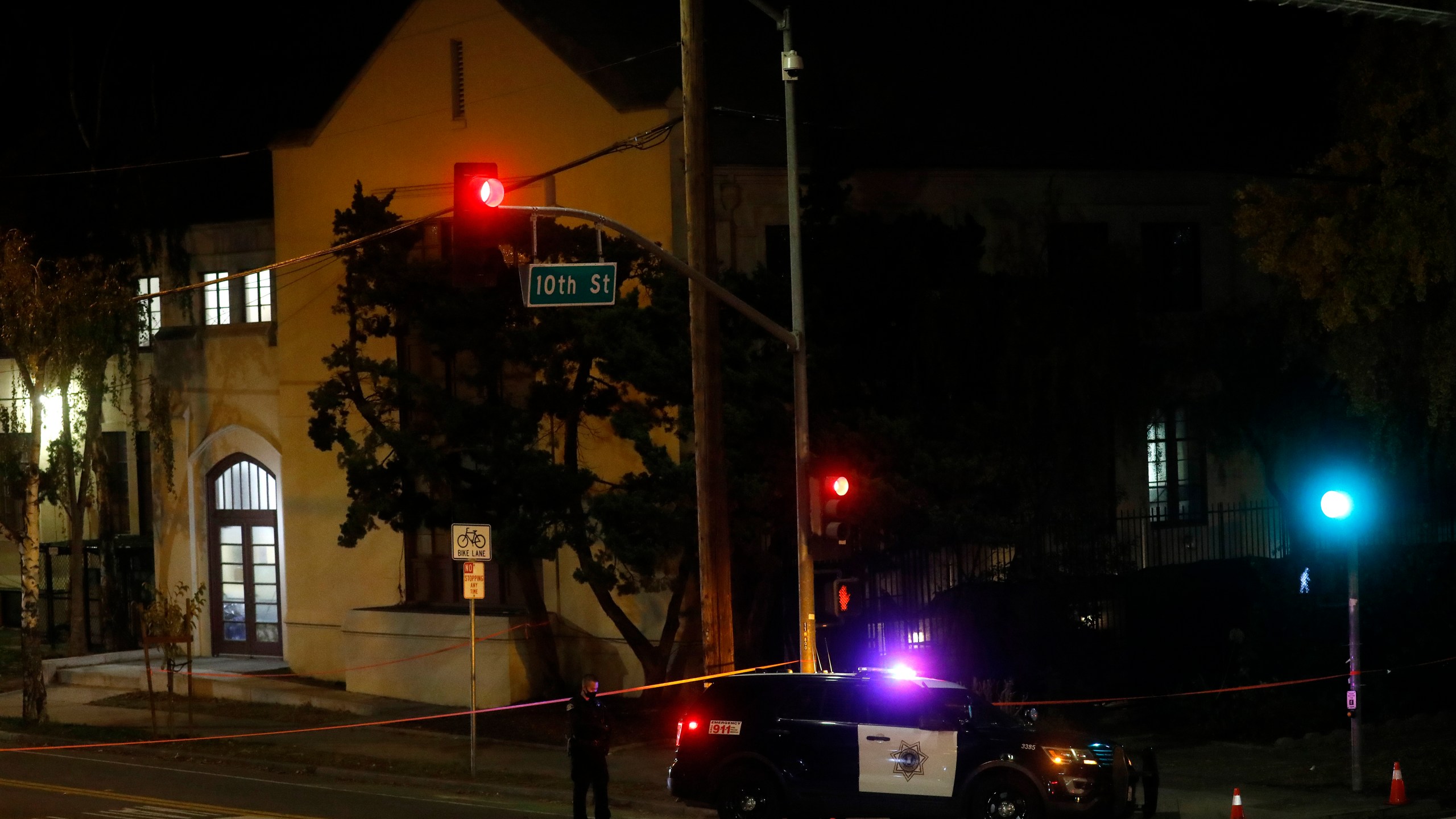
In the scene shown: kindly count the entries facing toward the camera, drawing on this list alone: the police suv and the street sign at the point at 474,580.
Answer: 1

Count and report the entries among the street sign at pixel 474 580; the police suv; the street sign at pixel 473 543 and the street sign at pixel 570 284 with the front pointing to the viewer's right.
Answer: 1

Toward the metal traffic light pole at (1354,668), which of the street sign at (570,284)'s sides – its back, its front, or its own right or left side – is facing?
left

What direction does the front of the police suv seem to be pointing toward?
to the viewer's right

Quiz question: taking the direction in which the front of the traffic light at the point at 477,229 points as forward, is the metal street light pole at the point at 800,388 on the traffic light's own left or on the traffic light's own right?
on the traffic light's own left

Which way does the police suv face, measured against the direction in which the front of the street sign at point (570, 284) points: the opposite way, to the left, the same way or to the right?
to the left

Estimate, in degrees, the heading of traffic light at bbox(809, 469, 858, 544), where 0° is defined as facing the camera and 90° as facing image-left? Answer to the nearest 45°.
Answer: approximately 315°

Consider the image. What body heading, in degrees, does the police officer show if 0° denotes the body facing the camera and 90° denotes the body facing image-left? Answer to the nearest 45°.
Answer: approximately 315°
